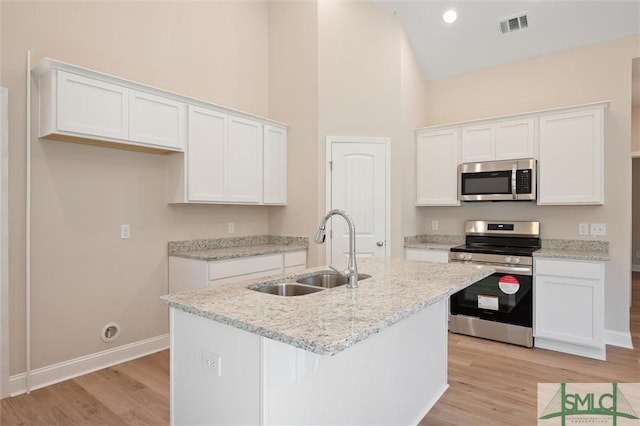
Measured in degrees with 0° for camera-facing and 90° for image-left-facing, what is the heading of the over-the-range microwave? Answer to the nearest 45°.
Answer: approximately 0°

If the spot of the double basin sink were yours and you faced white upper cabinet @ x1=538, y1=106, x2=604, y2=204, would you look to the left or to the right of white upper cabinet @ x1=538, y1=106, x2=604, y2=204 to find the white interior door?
left

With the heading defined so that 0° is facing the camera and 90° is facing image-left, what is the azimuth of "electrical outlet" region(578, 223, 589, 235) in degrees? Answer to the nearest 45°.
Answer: approximately 0°

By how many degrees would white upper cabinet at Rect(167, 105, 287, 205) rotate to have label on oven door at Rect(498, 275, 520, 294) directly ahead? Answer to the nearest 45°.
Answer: approximately 45° to its left

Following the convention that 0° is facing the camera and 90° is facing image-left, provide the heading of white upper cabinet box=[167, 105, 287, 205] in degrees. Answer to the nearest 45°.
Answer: approximately 315°

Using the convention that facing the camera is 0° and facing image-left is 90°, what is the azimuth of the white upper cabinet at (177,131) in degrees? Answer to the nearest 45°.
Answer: approximately 315°

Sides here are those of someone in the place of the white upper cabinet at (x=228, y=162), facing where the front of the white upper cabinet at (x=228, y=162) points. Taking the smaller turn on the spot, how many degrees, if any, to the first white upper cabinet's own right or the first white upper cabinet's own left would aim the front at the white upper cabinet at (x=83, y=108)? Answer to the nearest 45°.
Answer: approximately 90° to the first white upper cabinet's own right
